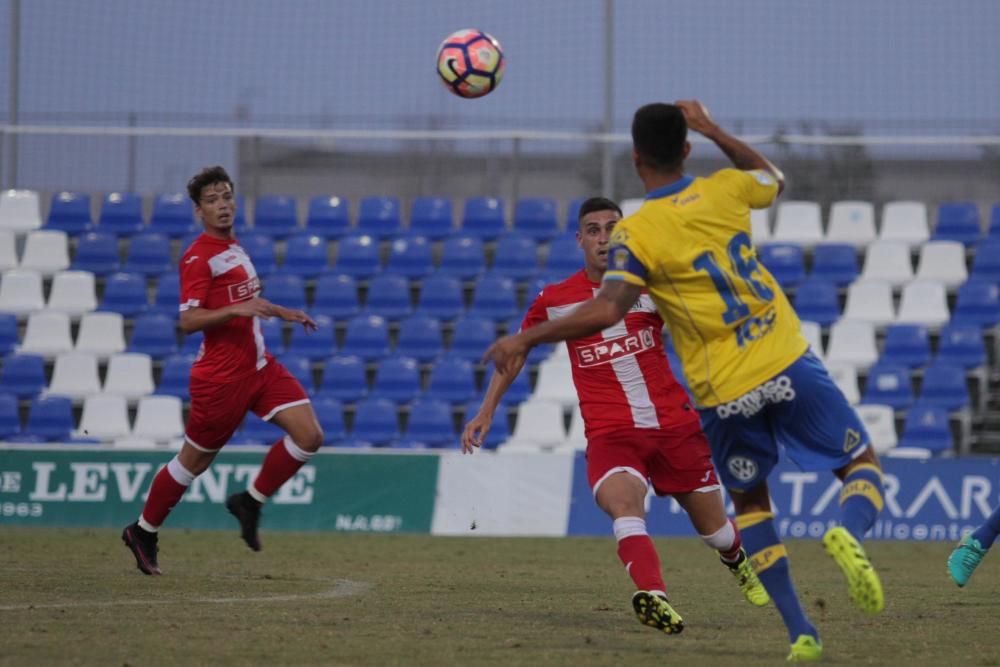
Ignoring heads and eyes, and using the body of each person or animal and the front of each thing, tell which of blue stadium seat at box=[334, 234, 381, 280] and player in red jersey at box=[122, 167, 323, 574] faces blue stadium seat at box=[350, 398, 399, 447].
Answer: blue stadium seat at box=[334, 234, 381, 280]

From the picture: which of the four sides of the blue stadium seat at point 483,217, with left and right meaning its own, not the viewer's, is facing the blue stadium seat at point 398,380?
front

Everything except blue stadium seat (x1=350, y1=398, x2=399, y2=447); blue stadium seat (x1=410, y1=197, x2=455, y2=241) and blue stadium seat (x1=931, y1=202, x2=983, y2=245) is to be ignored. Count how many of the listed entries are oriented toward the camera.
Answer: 3

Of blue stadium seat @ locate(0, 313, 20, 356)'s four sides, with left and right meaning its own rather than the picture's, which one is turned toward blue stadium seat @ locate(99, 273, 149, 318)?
left

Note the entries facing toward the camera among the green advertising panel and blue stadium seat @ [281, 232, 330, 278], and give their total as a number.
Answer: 2

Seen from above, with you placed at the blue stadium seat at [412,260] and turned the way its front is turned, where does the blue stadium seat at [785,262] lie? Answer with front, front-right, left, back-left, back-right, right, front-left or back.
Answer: left

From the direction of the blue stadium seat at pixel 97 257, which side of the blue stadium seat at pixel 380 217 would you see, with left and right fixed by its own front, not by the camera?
right

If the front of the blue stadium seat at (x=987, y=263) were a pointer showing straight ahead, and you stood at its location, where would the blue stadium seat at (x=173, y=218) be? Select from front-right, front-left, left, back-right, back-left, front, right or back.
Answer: right

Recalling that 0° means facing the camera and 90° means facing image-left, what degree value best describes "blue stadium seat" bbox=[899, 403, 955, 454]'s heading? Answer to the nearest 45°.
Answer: approximately 0°

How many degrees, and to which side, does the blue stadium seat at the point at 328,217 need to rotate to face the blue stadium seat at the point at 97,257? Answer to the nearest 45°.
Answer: approximately 90° to its right
